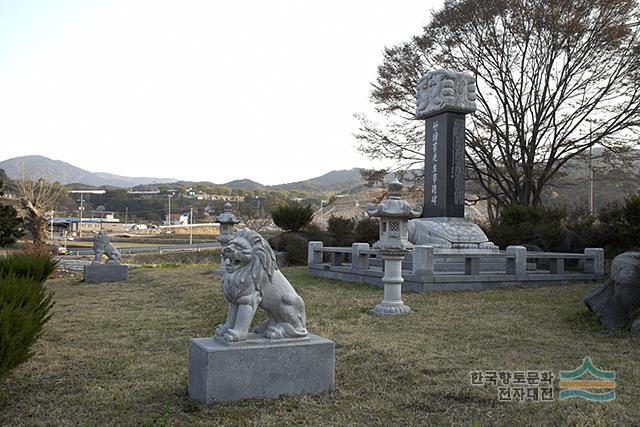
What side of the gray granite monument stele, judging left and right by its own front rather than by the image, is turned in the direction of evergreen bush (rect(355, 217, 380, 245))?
right

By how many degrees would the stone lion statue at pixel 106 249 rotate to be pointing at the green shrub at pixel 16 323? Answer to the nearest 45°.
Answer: approximately 90° to its left

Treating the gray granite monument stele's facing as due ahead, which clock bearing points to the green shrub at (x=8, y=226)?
The green shrub is roughly at 1 o'clock from the gray granite monument stele.

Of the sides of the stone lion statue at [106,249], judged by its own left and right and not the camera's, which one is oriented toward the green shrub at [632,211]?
back

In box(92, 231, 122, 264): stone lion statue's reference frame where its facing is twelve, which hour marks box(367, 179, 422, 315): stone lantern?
The stone lantern is roughly at 8 o'clock from the stone lion statue.

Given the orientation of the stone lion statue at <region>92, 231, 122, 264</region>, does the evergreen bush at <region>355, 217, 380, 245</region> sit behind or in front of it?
behind

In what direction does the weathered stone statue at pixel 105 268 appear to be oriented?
to the viewer's left

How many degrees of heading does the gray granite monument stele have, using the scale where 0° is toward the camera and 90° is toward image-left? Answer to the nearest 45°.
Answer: approximately 45°
